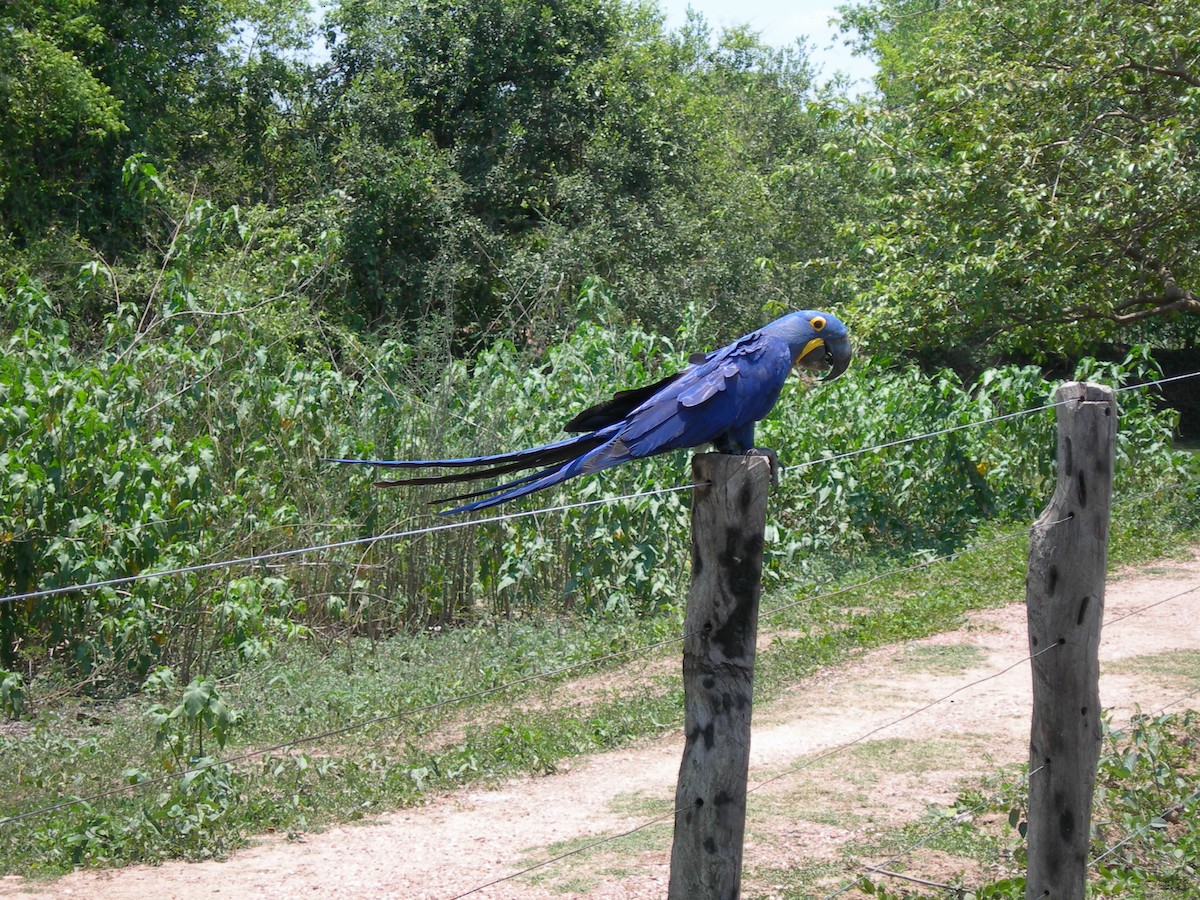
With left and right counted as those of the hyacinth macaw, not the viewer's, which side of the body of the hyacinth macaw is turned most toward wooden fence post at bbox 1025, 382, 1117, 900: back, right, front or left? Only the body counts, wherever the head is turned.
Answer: front

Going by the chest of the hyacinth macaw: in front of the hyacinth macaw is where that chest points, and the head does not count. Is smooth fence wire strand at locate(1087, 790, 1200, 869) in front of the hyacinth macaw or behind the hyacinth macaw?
in front

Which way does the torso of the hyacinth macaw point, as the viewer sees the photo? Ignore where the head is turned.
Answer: to the viewer's right
